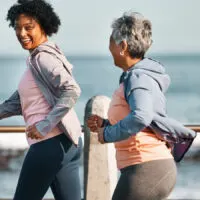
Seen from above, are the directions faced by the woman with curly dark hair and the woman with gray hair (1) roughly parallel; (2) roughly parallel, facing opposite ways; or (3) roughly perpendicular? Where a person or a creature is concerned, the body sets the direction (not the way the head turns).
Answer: roughly parallel

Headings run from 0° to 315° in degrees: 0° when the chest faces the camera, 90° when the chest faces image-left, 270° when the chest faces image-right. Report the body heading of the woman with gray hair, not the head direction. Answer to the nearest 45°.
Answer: approximately 90°

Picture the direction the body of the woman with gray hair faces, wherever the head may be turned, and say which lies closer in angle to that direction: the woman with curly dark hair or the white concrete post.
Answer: the woman with curly dark hair

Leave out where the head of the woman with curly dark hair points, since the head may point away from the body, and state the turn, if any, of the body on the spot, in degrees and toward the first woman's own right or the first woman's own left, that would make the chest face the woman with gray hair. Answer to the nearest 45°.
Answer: approximately 135° to the first woman's own left

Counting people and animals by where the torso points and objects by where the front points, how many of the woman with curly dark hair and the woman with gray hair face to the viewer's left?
2

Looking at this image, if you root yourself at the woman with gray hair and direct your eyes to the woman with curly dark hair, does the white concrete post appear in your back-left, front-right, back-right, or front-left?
front-right

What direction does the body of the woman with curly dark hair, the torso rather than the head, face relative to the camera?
to the viewer's left
